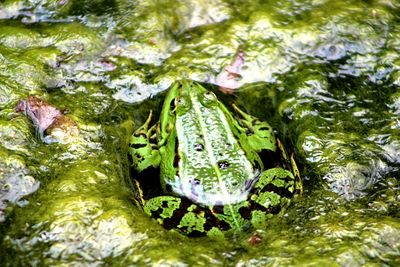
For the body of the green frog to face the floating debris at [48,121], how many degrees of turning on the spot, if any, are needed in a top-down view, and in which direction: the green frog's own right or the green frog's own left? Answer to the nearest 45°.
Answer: approximately 90° to the green frog's own left

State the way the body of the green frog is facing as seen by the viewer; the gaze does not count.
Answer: away from the camera
